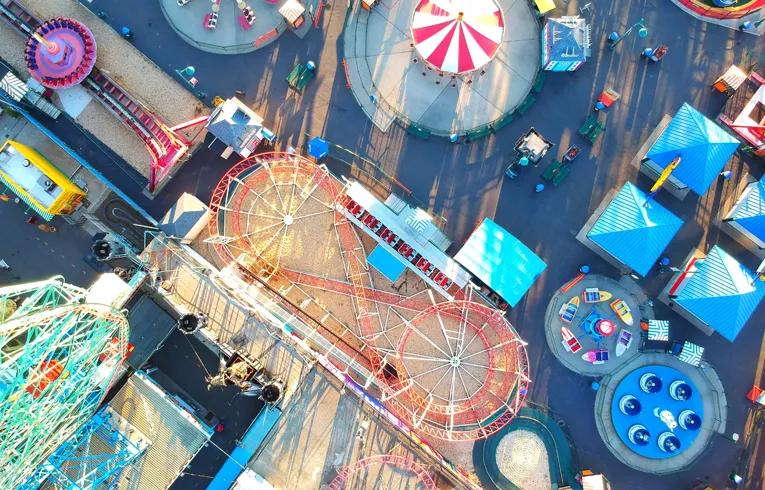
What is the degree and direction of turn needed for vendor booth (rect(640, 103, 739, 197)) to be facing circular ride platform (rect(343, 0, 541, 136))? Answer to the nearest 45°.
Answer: approximately 45° to its right

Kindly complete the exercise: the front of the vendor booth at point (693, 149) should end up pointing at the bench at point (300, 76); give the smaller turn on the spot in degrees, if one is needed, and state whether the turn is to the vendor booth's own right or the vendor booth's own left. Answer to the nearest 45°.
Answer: approximately 45° to the vendor booth's own right

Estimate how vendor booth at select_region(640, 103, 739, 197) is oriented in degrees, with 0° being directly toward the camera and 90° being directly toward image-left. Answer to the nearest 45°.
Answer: approximately 45°

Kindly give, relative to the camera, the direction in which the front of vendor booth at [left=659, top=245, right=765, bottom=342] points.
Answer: facing away from the viewer and to the left of the viewer

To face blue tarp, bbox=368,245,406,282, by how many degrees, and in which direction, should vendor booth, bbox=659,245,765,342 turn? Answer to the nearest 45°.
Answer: approximately 45° to its left

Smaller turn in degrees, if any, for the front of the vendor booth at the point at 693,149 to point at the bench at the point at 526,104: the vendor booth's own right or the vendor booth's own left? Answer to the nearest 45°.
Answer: approximately 45° to the vendor booth's own right
